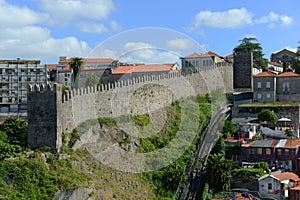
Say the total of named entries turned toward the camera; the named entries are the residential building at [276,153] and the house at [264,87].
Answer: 2

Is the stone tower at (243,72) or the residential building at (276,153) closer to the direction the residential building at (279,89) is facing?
the residential building

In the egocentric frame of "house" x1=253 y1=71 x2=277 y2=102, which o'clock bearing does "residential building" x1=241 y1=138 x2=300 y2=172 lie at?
The residential building is roughly at 12 o'clock from the house.

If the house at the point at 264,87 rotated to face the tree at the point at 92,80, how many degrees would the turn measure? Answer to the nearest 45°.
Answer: approximately 90° to its right

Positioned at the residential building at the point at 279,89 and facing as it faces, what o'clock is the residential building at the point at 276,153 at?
the residential building at the point at 276,153 is roughly at 12 o'clock from the residential building at the point at 279,89.

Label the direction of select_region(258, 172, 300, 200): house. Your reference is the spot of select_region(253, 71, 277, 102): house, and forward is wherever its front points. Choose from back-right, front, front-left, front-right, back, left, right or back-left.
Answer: front

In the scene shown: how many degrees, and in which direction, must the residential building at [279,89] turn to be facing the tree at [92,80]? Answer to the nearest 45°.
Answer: approximately 90° to its right

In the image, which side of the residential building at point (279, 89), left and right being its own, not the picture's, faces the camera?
front

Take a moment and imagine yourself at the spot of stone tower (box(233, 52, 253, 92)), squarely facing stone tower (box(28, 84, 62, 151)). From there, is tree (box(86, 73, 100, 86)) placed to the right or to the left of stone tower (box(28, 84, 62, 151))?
right

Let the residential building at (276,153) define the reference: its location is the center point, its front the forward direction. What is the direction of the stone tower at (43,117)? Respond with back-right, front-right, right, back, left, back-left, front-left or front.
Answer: front-right

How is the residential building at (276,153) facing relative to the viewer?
toward the camera

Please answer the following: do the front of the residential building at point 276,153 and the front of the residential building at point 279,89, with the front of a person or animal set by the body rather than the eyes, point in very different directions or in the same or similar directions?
same or similar directions

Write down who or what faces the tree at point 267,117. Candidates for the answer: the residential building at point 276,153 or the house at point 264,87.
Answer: the house

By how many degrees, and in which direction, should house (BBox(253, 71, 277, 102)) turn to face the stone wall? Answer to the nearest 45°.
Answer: approximately 45° to its right

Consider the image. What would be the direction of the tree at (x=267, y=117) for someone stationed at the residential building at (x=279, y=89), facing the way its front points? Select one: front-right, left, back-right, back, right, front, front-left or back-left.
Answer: front

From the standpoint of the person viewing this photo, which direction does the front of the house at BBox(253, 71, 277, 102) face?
facing the viewer

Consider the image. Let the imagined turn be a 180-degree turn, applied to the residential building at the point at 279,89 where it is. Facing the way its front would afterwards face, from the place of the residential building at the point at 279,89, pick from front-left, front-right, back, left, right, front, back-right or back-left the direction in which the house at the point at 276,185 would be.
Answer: back

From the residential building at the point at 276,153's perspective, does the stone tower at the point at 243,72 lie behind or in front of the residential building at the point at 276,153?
behind
